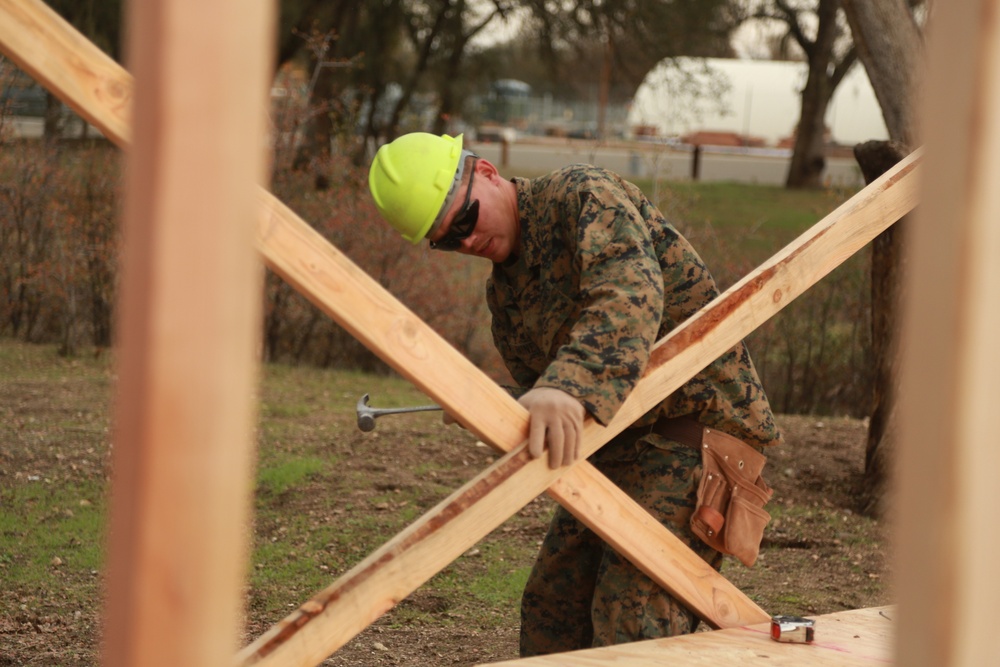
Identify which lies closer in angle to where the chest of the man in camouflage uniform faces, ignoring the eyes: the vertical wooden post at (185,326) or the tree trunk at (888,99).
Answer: the vertical wooden post

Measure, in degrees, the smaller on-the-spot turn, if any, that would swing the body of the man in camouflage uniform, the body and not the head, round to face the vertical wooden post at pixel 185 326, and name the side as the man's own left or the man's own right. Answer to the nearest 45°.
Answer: approximately 45° to the man's own left

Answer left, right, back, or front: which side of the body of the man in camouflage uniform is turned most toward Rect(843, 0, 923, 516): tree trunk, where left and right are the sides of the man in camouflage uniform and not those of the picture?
back

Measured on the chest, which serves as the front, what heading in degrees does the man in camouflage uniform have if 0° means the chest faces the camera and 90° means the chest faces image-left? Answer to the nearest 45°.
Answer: approximately 45°

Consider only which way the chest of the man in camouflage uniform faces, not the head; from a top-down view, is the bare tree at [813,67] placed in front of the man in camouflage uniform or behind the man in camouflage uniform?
behind
